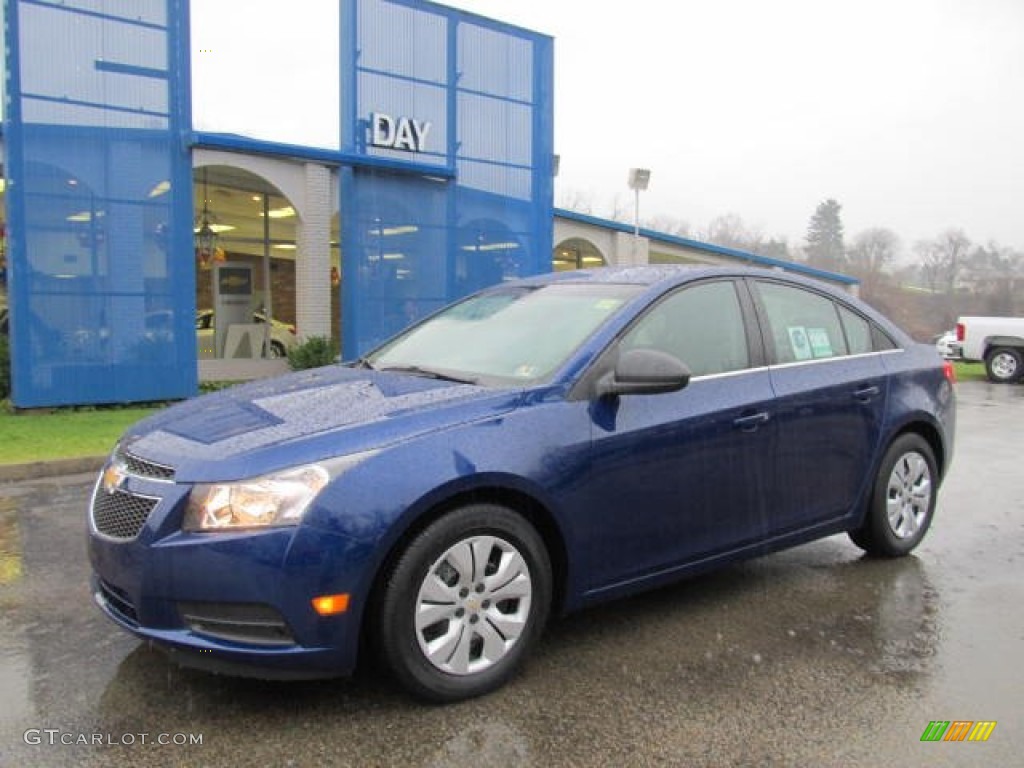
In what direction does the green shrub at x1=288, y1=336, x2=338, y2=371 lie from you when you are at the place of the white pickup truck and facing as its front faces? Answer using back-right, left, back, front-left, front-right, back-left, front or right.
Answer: back-right

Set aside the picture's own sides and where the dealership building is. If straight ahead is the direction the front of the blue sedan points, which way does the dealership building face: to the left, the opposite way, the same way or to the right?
to the left

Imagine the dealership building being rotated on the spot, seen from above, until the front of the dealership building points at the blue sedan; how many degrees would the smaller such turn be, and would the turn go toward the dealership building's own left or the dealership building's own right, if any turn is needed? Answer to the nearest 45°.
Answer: approximately 45° to the dealership building's own right

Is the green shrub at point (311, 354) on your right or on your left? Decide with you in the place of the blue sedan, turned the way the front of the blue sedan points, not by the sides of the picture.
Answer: on your right

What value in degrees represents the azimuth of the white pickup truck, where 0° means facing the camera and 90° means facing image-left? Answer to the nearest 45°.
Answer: approximately 270°

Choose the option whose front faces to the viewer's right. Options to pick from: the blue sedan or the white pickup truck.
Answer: the white pickup truck

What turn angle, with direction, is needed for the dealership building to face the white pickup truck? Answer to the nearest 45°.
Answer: approximately 45° to its left

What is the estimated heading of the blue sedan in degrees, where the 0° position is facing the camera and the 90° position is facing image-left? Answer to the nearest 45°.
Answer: approximately 45°

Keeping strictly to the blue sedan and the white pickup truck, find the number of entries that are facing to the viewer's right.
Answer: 1

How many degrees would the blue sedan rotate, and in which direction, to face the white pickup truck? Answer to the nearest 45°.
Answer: approximately 180°

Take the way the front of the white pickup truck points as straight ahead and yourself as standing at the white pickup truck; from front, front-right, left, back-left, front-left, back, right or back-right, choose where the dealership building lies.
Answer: back-right

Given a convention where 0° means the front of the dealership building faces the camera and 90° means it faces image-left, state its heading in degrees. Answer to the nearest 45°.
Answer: approximately 315°
